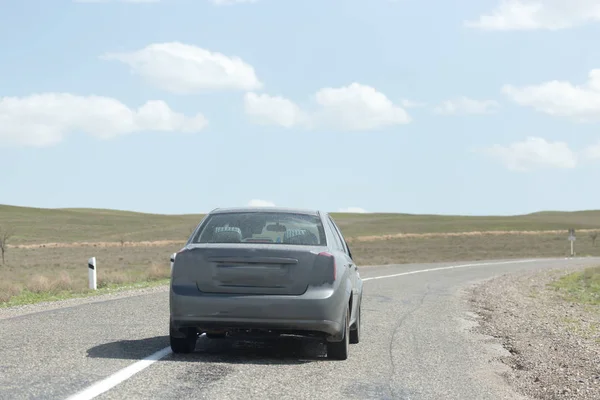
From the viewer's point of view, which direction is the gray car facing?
away from the camera
